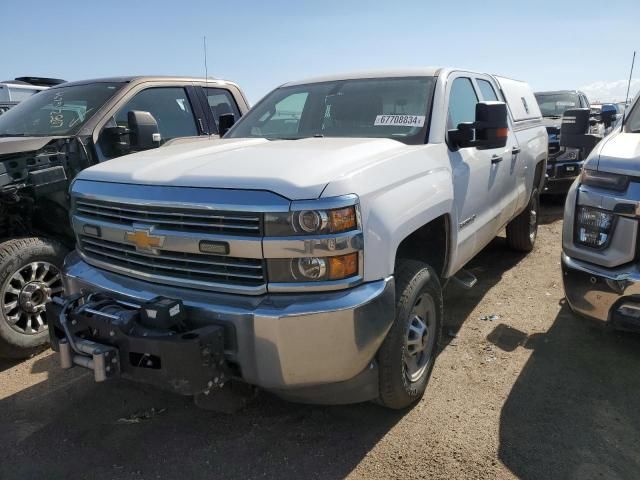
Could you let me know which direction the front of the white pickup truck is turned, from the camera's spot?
facing the viewer and to the left of the viewer

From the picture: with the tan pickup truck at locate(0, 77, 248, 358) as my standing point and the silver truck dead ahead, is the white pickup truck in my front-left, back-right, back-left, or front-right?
front-right

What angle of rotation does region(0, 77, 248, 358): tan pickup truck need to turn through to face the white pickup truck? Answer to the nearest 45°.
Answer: approximately 90° to its left

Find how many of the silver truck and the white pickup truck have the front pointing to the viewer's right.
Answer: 0

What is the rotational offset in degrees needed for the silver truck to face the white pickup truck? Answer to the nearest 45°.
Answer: approximately 45° to its right

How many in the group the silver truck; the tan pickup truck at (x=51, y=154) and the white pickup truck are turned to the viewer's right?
0

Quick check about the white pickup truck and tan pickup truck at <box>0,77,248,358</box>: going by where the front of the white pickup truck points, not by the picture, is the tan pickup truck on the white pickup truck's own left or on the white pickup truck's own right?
on the white pickup truck's own right

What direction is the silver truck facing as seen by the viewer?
toward the camera

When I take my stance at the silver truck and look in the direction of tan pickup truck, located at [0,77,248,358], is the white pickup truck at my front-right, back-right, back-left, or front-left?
front-left

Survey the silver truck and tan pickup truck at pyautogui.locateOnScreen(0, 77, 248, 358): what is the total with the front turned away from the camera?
0

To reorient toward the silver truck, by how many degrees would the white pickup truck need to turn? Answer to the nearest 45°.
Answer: approximately 135° to its left

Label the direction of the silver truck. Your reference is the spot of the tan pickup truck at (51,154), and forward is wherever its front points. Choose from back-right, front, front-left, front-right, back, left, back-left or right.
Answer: left
